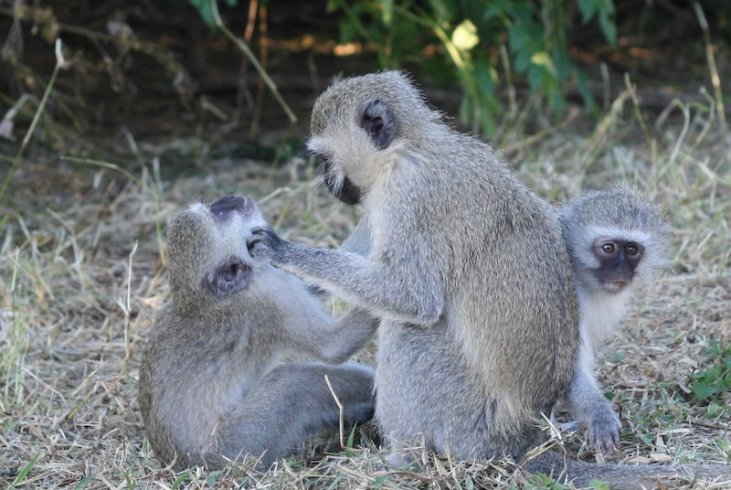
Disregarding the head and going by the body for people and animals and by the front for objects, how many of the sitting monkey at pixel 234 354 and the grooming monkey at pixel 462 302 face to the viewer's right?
1

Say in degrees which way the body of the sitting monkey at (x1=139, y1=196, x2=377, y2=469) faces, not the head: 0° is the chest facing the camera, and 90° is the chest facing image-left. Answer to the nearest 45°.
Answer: approximately 270°

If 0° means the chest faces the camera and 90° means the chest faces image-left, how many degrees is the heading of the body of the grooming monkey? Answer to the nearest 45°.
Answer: approximately 90°

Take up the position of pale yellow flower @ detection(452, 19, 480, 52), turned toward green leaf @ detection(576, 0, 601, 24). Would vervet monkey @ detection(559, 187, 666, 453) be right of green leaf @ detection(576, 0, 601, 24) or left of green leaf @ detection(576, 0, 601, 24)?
right

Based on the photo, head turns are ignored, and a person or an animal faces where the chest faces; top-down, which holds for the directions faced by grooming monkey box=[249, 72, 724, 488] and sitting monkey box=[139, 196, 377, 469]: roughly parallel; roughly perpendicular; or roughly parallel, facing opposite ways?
roughly parallel, facing opposite ways

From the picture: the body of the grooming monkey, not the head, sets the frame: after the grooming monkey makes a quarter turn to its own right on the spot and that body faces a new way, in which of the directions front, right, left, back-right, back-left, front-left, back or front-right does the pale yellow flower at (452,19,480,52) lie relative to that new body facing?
front

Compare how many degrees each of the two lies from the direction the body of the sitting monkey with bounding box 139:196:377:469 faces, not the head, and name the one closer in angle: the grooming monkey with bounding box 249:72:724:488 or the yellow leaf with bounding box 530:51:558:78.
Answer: the grooming monkey

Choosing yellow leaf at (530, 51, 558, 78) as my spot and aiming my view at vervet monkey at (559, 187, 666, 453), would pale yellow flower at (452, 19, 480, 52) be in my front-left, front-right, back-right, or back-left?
back-right

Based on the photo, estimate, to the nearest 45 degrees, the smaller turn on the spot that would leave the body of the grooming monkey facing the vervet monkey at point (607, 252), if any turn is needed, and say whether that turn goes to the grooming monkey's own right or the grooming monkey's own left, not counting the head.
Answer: approximately 135° to the grooming monkey's own right

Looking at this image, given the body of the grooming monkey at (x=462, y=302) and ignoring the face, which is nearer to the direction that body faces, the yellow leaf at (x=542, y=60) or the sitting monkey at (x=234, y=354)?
the sitting monkey

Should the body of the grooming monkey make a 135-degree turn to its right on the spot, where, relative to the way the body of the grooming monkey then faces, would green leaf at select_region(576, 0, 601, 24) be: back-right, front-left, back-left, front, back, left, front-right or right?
front-left

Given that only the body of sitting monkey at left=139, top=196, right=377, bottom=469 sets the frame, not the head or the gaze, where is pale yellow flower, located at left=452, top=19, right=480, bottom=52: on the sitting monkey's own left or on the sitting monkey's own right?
on the sitting monkey's own left
